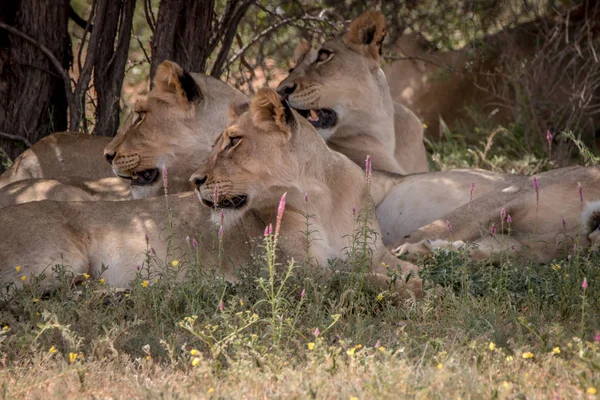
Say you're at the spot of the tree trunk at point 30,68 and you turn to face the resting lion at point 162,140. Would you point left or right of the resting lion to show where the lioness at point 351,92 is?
left

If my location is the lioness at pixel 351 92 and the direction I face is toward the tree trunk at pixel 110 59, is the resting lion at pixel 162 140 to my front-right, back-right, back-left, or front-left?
front-left
